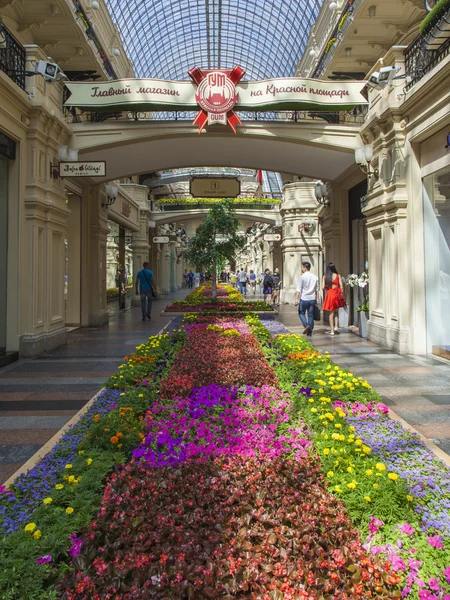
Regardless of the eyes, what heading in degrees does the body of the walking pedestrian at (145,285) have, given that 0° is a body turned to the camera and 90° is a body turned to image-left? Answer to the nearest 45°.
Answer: approximately 180°

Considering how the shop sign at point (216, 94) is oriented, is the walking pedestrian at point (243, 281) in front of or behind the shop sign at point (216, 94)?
behind

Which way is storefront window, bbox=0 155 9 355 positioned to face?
to the viewer's right

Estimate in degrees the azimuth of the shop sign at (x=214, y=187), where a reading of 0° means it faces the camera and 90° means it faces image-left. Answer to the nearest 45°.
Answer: approximately 0°

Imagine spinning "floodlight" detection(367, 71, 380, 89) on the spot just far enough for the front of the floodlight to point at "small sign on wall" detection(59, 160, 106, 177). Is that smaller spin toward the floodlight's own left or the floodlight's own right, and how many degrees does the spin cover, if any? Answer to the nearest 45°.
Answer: approximately 45° to the floodlight's own right
